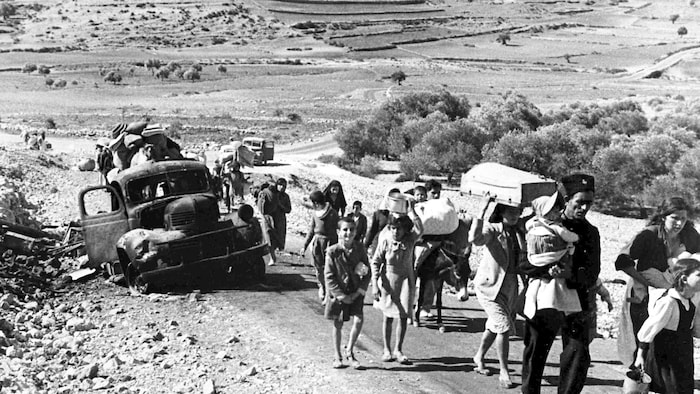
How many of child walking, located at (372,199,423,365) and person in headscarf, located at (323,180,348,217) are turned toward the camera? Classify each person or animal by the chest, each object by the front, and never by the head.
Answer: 2

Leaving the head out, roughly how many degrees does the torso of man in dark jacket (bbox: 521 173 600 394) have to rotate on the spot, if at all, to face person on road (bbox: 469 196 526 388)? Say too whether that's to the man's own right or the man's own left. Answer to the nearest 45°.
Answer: approximately 90° to the man's own right

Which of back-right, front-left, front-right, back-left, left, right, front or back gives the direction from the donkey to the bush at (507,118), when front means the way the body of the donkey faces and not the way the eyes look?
back-left

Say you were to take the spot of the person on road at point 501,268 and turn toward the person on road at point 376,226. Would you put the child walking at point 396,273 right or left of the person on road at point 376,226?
left

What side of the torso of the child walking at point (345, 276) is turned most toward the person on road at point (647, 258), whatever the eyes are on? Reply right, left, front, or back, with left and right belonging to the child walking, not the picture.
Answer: left

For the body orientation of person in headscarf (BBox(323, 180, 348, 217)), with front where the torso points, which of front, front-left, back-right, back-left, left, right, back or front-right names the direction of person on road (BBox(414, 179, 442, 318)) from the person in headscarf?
front-left

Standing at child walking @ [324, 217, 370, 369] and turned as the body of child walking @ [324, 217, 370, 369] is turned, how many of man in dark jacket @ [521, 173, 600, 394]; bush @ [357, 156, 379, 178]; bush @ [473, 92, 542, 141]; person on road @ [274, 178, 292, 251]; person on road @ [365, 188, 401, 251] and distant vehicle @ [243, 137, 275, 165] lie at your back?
5

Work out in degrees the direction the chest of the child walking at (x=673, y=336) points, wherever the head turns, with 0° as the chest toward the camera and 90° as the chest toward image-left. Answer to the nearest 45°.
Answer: approximately 315°

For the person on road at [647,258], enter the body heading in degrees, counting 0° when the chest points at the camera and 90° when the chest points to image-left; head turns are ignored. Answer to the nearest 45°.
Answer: approximately 315°

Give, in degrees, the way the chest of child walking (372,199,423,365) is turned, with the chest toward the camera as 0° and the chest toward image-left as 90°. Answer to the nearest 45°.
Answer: approximately 0°
